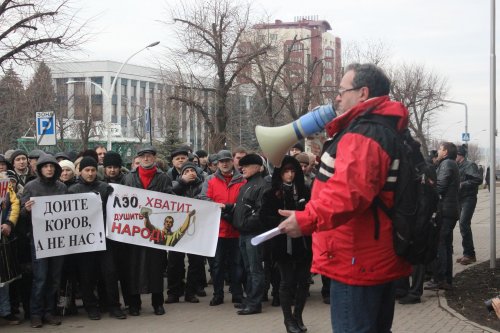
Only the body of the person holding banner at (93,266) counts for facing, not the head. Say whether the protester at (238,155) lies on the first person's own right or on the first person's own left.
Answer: on the first person's own left

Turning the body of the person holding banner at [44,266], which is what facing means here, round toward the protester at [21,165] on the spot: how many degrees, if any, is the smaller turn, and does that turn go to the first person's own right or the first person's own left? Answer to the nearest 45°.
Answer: approximately 180°

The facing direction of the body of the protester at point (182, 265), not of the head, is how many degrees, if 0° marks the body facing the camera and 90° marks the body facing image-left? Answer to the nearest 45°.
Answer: approximately 0°

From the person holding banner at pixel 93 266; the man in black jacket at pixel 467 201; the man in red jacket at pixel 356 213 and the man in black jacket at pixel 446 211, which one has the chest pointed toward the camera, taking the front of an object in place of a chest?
the person holding banner

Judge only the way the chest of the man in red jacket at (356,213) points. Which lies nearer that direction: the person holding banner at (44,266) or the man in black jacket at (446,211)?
the person holding banner

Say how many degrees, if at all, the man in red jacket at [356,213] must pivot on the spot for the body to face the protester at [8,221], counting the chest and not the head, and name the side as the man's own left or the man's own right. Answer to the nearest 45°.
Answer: approximately 45° to the man's own right

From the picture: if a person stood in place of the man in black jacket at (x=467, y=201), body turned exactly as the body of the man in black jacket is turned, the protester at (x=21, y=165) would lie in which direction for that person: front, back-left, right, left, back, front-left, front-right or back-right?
front-left

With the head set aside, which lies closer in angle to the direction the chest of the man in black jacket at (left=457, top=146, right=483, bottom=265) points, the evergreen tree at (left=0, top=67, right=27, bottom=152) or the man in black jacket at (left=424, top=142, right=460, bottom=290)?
the evergreen tree
